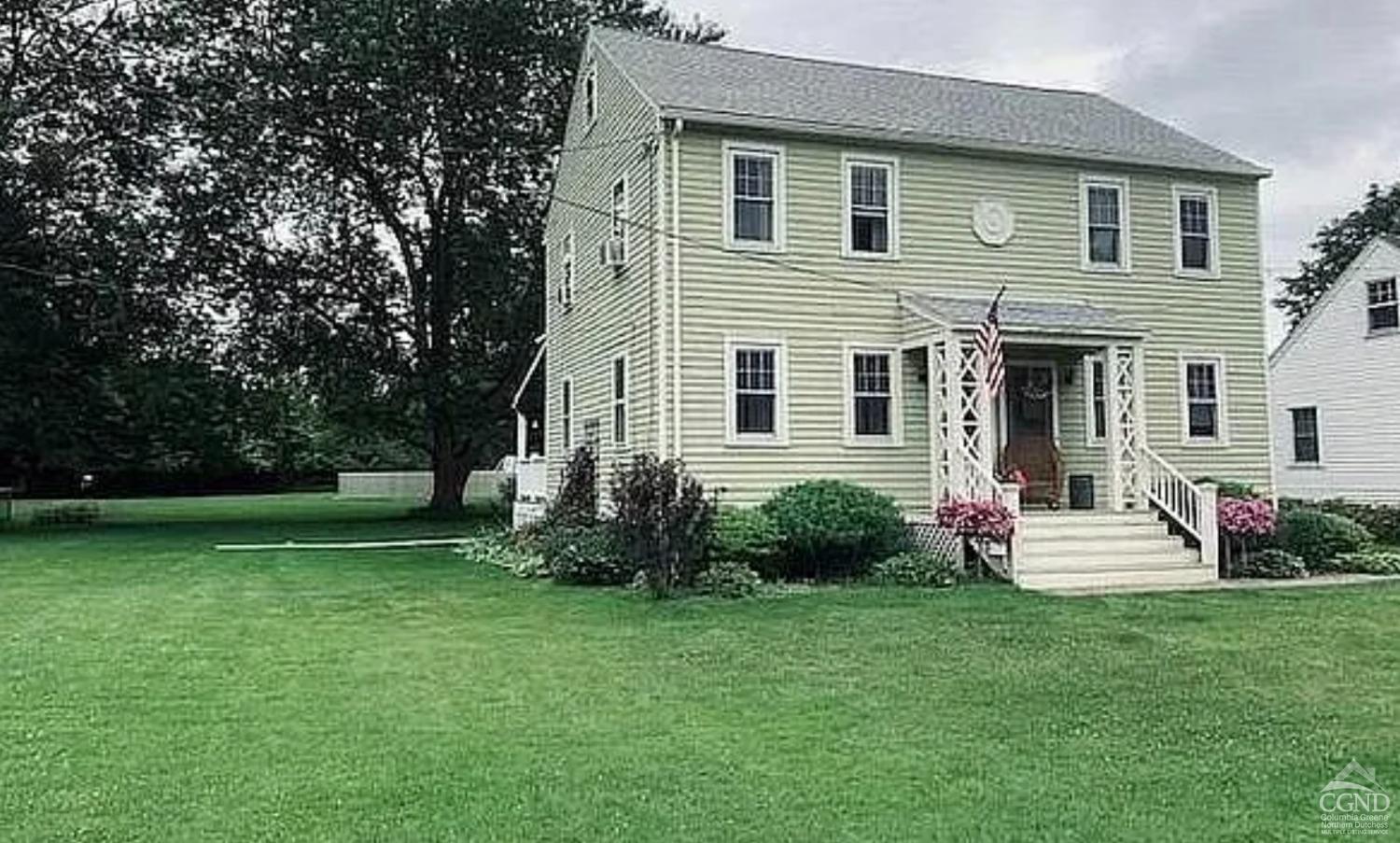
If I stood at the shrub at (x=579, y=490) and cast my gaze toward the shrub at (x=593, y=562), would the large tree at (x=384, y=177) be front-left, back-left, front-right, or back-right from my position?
back-right

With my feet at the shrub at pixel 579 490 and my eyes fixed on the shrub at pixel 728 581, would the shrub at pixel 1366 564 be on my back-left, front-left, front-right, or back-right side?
front-left

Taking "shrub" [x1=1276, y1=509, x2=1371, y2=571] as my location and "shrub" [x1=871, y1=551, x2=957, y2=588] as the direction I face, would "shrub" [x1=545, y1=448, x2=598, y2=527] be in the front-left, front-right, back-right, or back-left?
front-right

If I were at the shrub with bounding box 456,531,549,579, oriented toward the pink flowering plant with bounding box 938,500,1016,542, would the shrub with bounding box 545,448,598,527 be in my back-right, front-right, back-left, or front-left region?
front-left

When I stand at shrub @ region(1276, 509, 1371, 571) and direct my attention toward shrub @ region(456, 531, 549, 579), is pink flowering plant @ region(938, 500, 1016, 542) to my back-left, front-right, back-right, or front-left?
front-left

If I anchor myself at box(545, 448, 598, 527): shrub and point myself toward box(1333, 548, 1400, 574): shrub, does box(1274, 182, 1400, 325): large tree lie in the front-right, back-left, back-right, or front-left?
front-left

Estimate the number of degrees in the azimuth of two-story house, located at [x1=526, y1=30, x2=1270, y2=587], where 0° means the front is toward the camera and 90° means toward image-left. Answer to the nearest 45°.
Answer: approximately 315°

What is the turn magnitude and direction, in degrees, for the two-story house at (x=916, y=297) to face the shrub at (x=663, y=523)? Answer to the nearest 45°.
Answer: approximately 90° to its right

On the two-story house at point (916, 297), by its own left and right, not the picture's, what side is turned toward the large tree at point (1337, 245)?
left

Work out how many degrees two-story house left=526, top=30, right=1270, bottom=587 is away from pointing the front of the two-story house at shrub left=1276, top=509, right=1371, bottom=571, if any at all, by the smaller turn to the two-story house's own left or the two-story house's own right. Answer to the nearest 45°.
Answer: approximately 45° to the two-story house's own left
